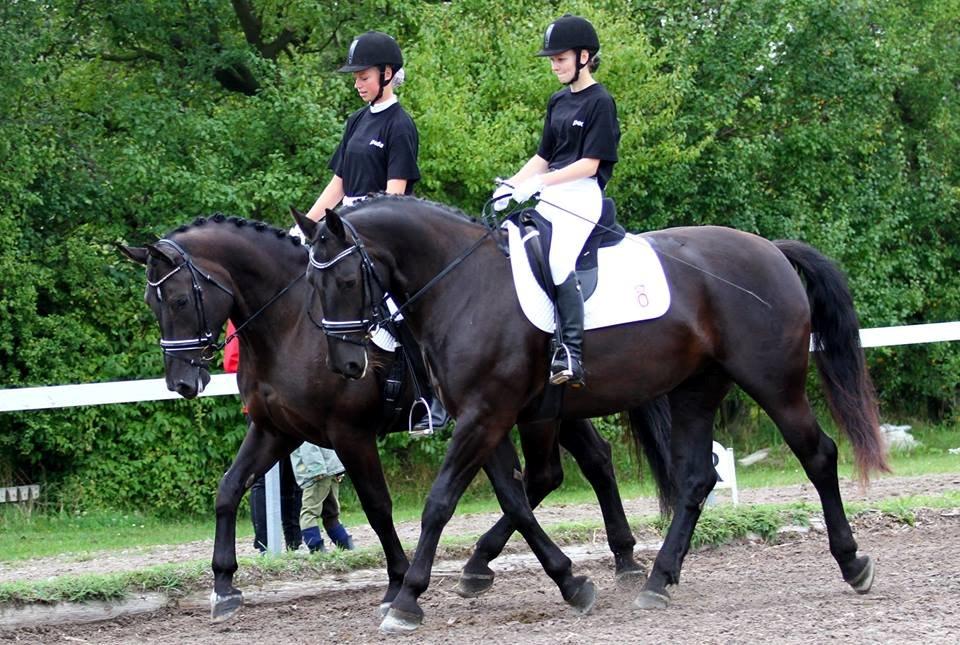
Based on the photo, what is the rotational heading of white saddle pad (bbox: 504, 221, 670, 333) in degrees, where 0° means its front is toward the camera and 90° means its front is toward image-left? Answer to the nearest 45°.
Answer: approximately 90°

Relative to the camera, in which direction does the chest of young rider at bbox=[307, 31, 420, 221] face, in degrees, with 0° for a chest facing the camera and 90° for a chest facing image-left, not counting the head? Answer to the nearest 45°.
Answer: approximately 45°

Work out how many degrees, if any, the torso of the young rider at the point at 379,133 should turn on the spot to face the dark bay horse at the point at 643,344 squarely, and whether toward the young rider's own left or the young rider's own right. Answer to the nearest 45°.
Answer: approximately 90° to the young rider's own left

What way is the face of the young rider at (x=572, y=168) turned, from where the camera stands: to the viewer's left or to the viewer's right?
to the viewer's left

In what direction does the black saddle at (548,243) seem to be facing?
to the viewer's left

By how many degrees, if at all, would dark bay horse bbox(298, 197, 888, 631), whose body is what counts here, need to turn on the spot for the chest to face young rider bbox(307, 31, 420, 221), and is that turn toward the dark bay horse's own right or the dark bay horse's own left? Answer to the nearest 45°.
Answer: approximately 45° to the dark bay horse's own right

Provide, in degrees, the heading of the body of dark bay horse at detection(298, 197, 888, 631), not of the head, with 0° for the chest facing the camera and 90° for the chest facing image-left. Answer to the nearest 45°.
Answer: approximately 90°

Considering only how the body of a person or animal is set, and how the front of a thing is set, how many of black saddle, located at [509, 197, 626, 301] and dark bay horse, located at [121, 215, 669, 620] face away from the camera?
0

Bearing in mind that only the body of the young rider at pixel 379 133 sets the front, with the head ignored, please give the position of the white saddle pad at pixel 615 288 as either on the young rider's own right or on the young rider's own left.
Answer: on the young rider's own left

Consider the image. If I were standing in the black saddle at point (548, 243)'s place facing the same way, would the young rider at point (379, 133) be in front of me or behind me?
in front
